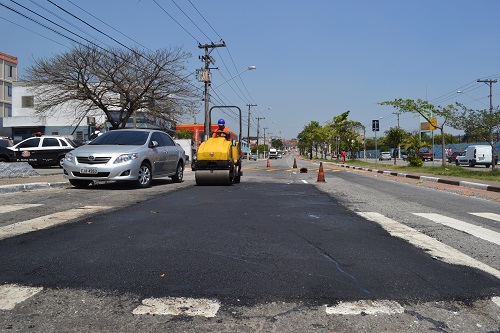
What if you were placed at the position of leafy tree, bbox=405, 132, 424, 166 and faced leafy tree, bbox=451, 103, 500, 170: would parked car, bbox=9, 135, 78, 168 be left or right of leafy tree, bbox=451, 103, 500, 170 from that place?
right

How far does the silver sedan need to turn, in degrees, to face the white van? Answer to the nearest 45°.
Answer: approximately 180°

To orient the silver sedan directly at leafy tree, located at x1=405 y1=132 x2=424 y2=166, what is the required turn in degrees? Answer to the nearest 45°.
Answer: approximately 180°

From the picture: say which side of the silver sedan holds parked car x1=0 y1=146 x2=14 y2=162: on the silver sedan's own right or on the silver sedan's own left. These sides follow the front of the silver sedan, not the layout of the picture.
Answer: on the silver sedan's own right

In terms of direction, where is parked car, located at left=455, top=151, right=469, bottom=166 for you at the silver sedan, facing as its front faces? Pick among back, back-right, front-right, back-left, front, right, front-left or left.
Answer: back

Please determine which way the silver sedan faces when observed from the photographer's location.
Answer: facing the viewer and to the left of the viewer

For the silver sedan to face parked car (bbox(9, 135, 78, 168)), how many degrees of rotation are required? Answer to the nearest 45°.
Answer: approximately 135° to its right
